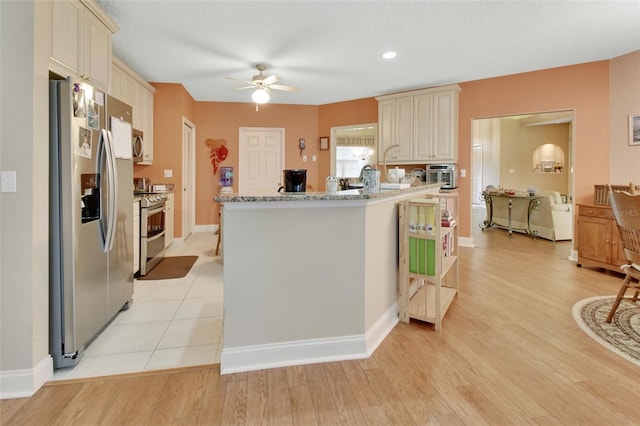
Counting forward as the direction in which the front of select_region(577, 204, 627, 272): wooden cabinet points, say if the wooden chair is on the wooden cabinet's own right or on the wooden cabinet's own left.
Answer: on the wooden cabinet's own left

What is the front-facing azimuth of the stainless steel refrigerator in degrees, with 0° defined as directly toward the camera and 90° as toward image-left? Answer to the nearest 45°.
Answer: approximately 315°

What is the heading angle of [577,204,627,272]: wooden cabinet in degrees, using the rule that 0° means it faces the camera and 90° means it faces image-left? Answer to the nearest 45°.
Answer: approximately 45°
